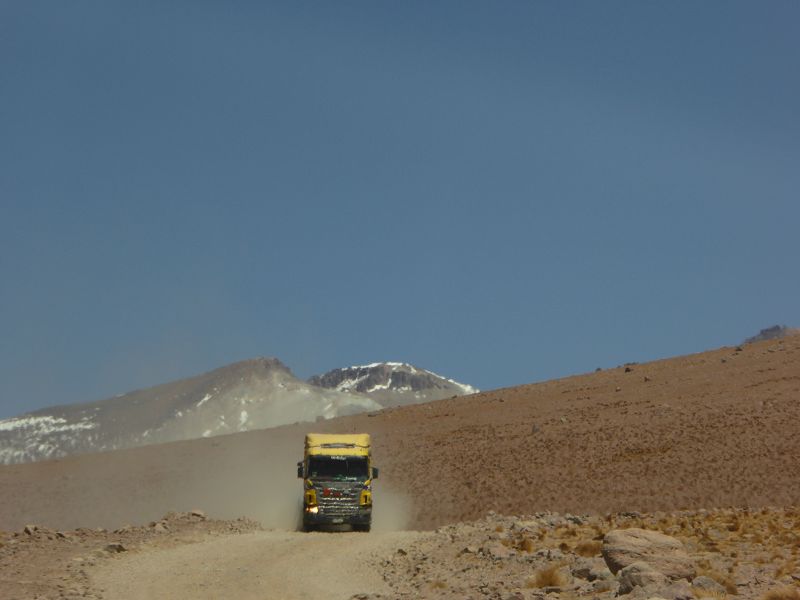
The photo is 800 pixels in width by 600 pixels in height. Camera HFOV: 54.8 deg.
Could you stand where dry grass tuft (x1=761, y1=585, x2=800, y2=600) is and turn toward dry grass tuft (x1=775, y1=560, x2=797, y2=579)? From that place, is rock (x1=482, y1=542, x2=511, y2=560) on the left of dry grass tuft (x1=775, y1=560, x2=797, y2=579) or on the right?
left

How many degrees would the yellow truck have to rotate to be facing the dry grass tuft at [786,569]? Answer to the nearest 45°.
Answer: approximately 45° to its left

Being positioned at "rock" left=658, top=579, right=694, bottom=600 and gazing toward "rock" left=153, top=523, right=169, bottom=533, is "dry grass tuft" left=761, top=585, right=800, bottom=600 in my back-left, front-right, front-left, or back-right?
back-right

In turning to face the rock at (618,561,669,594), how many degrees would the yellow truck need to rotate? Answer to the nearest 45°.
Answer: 0° — it already faces it

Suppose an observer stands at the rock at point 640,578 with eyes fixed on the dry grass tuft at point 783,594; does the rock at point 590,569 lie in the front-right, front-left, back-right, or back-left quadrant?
back-left

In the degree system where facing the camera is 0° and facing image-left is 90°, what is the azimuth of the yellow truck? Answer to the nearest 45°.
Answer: approximately 0°

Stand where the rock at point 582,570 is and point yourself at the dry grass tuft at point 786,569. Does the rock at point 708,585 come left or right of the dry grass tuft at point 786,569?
right

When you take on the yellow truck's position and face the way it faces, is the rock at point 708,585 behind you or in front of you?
in front

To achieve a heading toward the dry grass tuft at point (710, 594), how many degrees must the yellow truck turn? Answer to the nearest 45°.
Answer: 0° — it already faces it
